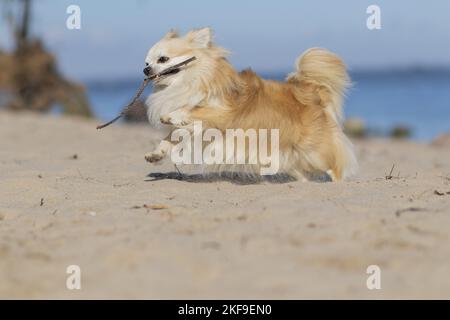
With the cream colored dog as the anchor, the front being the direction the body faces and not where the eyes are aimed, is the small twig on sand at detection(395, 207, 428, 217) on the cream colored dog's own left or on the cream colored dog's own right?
on the cream colored dog's own left

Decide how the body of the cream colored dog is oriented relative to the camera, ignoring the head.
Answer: to the viewer's left
